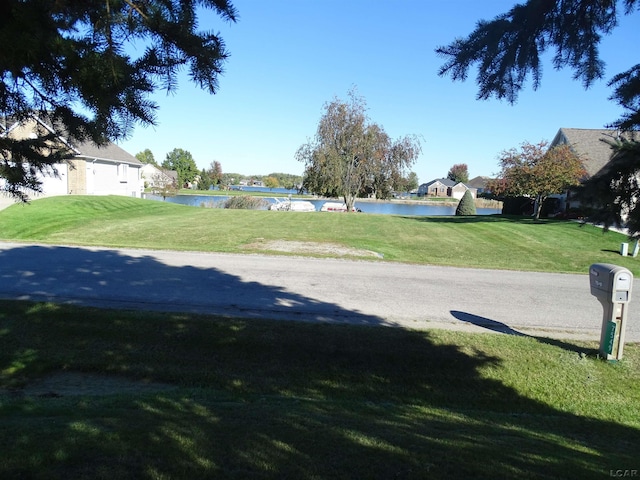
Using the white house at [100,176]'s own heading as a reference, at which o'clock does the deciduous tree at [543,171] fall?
The deciduous tree is roughly at 9 o'clock from the white house.

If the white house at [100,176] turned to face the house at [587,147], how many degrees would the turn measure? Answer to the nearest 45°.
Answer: approximately 90° to its left

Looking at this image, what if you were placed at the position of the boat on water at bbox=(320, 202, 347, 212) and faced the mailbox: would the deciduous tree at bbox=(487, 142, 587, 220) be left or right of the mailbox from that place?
left

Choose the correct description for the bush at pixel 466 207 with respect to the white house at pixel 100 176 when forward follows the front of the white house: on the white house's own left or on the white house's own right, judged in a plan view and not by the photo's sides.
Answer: on the white house's own left

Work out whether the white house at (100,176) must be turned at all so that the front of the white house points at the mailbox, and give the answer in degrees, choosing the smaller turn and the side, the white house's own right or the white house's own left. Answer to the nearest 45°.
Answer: approximately 45° to the white house's own left

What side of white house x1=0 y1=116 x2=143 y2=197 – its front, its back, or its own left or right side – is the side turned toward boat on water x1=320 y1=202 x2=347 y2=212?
left

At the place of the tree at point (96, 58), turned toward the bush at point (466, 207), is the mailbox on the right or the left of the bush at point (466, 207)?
right

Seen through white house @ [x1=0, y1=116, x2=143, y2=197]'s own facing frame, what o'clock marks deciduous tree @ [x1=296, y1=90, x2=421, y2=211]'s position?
The deciduous tree is roughly at 8 o'clock from the white house.
